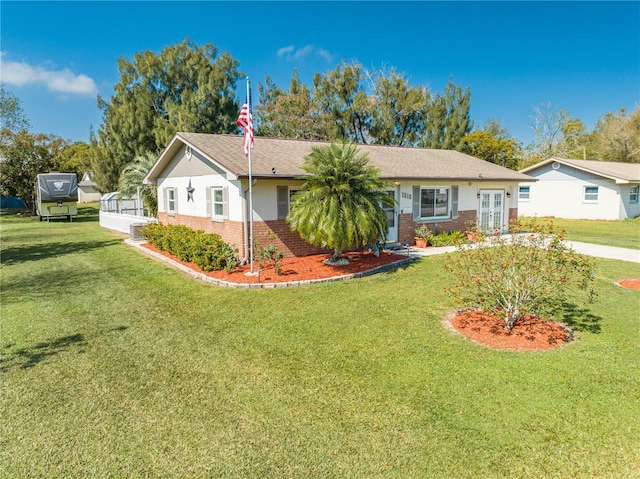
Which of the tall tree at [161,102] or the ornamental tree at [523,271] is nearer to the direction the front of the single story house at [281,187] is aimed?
the ornamental tree

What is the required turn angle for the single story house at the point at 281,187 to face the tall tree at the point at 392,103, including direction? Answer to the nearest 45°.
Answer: approximately 135° to its left

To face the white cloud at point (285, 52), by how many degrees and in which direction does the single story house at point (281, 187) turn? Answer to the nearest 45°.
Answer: approximately 135° to its left

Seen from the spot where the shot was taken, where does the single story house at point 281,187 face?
facing the viewer and to the right of the viewer

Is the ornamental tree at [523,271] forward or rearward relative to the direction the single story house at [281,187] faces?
forward

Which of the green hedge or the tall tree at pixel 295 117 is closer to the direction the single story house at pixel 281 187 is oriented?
the green hedge

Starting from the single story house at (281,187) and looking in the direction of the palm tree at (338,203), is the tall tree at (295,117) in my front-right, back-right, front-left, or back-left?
back-left

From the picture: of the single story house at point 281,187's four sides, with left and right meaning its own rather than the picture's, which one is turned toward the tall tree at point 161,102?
back

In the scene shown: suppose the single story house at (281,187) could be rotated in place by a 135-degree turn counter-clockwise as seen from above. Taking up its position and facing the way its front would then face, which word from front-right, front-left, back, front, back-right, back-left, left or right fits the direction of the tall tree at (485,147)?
front-right

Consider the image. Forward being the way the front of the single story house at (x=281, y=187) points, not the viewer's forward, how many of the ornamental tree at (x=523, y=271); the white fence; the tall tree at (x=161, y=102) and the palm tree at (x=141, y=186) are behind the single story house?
3

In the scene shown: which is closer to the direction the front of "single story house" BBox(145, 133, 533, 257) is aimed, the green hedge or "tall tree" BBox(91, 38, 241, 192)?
the green hedge

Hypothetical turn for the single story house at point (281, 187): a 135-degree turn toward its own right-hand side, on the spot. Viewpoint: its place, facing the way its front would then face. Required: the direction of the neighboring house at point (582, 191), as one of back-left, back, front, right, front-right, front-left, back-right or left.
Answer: back-right

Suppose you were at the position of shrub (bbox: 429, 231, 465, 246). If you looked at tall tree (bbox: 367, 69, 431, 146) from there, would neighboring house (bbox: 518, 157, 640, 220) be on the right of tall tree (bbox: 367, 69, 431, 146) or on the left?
right
